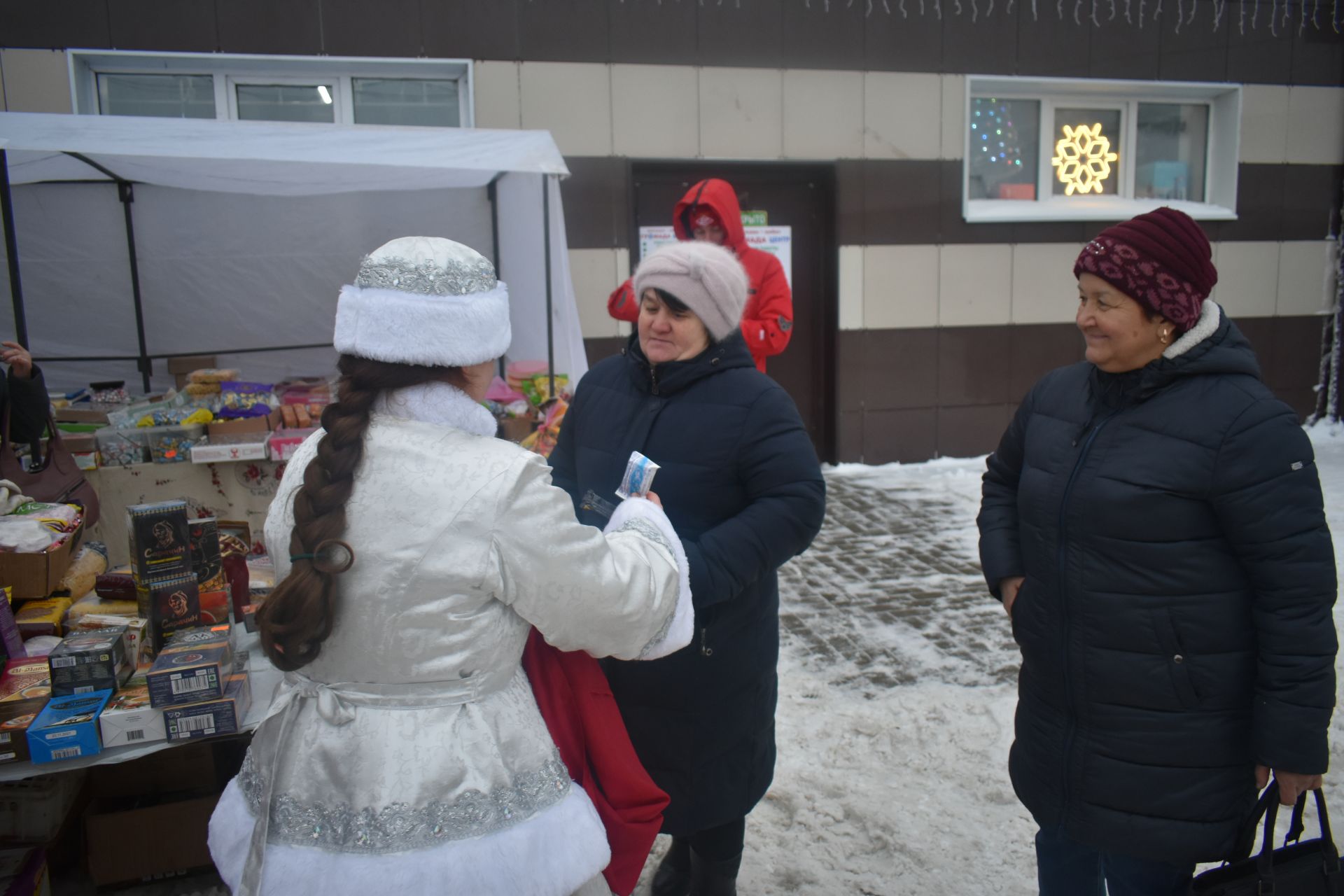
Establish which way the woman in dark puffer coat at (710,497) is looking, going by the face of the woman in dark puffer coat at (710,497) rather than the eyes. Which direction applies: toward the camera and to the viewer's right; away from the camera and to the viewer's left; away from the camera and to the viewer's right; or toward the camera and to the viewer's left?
toward the camera and to the viewer's left

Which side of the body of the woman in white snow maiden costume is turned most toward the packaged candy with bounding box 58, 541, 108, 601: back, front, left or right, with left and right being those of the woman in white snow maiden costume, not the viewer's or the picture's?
left

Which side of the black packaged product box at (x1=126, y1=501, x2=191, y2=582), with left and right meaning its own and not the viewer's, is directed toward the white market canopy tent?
back

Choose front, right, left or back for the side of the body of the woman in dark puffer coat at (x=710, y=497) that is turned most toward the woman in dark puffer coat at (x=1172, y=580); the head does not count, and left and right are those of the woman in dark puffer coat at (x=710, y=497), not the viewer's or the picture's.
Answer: left

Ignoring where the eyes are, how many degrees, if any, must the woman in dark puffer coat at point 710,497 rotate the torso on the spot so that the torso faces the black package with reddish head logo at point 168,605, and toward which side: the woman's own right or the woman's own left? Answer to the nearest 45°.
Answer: approximately 45° to the woman's own right

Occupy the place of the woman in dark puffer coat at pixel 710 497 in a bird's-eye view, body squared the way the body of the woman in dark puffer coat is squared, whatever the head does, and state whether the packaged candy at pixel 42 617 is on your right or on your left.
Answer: on your right

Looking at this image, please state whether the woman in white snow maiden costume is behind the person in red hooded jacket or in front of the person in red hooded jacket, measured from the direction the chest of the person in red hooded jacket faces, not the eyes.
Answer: in front

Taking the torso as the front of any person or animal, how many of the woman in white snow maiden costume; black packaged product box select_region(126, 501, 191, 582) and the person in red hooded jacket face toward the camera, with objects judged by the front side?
2
